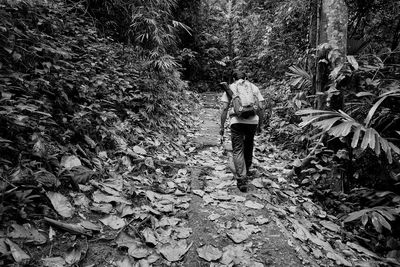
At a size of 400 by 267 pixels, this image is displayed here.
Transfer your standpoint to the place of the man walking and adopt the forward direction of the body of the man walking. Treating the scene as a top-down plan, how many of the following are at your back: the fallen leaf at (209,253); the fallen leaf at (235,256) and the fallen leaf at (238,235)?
3

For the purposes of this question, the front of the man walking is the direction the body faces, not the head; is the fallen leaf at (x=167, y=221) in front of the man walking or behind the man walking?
behind

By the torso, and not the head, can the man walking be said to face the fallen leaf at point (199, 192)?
no

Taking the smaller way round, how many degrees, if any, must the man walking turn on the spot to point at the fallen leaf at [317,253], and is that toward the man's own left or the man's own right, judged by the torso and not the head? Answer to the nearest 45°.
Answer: approximately 135° to the man's own right

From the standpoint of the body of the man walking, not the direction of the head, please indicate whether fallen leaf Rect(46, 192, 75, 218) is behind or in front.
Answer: behind

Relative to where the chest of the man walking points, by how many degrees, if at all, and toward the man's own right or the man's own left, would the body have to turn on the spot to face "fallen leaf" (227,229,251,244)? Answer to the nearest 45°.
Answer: approximately 180°

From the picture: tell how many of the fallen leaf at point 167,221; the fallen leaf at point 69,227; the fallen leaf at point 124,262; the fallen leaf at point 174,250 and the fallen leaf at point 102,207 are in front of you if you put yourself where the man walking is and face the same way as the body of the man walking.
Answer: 0

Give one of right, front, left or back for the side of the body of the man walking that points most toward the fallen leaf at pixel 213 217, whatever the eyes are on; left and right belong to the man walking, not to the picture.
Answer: back

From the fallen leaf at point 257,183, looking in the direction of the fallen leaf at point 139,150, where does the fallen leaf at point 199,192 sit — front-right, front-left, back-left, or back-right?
front-left

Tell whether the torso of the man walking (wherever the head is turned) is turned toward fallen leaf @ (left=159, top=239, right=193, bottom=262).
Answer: no

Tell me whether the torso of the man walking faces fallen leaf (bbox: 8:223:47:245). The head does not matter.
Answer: no

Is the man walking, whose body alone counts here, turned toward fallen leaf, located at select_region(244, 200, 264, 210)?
no

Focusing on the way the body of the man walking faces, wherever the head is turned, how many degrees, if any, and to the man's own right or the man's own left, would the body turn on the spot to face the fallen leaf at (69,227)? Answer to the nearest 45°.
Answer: approximately 135° to the man's own left

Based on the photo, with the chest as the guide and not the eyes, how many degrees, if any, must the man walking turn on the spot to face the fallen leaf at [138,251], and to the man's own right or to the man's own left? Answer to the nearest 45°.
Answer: approximately 180°

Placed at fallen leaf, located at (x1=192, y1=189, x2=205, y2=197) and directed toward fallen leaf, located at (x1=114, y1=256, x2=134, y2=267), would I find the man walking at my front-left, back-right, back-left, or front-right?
back-left

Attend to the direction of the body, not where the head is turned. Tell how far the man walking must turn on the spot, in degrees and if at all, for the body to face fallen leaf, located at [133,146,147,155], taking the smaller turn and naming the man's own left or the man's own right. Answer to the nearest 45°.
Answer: approximately 90° to the man's own left

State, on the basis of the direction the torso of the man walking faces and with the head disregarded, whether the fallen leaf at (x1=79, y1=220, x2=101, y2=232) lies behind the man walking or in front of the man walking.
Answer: behind

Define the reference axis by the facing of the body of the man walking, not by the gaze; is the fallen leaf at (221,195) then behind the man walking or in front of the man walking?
behind

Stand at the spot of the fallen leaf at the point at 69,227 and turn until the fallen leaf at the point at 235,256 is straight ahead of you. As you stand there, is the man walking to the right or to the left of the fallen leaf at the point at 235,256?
left

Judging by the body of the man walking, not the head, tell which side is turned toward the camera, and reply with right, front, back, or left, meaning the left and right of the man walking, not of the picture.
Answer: back

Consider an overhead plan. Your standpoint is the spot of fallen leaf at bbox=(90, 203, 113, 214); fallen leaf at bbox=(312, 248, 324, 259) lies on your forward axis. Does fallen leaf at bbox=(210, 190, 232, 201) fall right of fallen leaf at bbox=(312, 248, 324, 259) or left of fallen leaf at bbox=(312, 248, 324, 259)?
left
